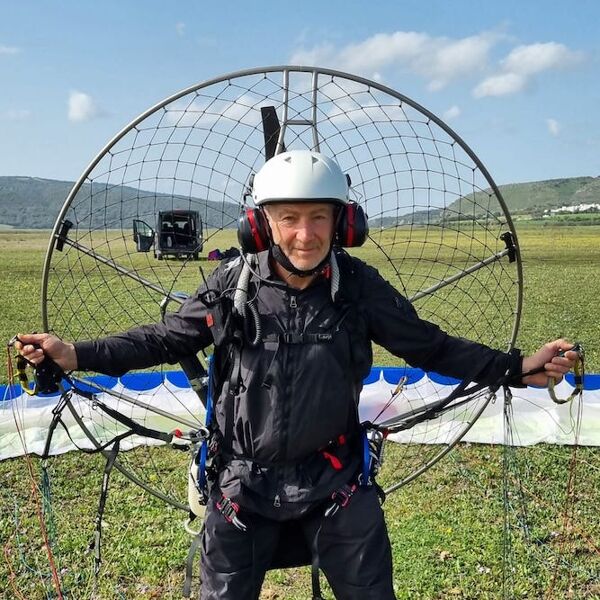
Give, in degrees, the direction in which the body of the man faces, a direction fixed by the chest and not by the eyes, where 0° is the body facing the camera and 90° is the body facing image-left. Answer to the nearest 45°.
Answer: approximately 0°
